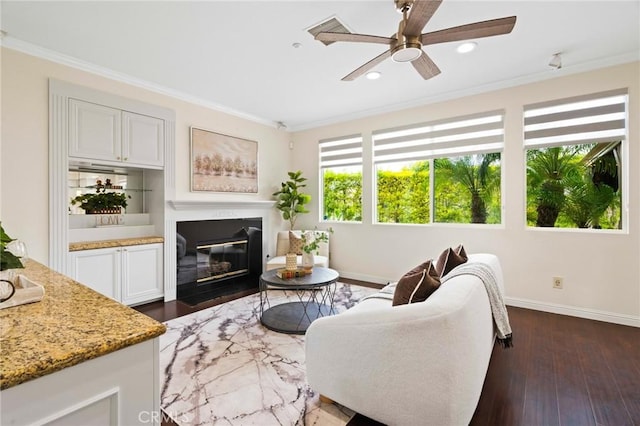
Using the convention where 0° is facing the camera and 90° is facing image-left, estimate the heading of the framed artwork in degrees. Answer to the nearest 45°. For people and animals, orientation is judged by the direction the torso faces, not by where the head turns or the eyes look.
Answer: approximately 315°

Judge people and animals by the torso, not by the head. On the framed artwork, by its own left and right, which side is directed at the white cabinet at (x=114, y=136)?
right

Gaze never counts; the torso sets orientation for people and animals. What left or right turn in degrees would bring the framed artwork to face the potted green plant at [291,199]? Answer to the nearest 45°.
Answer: approximately 45° to its left

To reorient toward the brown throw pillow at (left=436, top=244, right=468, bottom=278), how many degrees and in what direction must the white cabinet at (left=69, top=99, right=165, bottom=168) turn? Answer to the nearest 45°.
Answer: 0° — it already faces it

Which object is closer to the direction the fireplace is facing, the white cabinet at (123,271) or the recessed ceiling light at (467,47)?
the recessed ceiling light

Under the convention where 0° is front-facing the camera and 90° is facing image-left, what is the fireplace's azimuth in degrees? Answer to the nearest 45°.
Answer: approximately 315°

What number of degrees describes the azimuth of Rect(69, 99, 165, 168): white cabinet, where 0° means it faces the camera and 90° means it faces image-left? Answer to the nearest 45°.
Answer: approximately 315°

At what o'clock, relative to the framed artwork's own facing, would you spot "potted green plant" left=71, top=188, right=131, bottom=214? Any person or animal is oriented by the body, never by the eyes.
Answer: The potted green plant is roughly at 4 o'clock from the framed artwork.

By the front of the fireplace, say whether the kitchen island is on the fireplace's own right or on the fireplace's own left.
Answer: on the fireplace's own right
